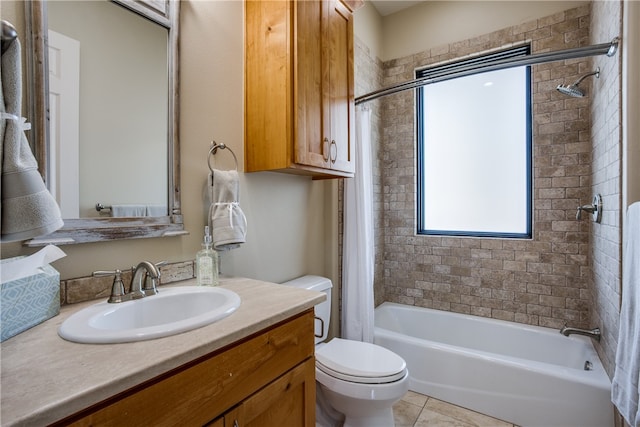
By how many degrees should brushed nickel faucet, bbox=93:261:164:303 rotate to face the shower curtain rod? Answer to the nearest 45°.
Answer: approximately 45° to its left

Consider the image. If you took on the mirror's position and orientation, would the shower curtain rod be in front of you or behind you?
in front

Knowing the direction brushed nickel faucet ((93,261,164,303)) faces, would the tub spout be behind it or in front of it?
in front

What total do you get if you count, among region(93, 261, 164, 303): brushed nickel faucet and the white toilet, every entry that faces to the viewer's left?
0

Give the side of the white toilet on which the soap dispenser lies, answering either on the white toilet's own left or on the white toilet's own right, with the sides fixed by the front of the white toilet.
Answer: on the white toilet's own right

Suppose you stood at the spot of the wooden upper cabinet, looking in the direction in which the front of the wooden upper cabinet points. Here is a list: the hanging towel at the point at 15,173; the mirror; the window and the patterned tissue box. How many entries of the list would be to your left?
1

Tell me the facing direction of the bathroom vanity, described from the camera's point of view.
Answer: facing the viewer and to the right of the viewer
